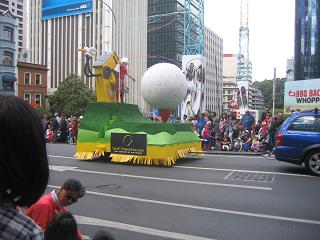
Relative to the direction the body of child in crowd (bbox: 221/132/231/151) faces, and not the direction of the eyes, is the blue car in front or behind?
in front

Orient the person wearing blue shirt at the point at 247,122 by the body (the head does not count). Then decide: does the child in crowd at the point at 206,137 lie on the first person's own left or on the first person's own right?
on the first person's own right

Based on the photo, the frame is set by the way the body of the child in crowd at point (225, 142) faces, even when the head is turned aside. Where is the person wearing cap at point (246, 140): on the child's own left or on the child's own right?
on the child's own left

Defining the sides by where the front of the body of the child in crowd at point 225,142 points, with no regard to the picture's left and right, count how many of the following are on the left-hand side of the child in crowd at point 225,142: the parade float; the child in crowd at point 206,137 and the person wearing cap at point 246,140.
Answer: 1

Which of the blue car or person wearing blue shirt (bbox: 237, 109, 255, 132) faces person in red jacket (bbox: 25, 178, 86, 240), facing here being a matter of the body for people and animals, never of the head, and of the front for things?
the person wearing blue shirt

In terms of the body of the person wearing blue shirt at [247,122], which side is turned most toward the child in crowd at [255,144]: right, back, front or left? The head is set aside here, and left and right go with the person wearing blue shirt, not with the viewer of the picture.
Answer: front
